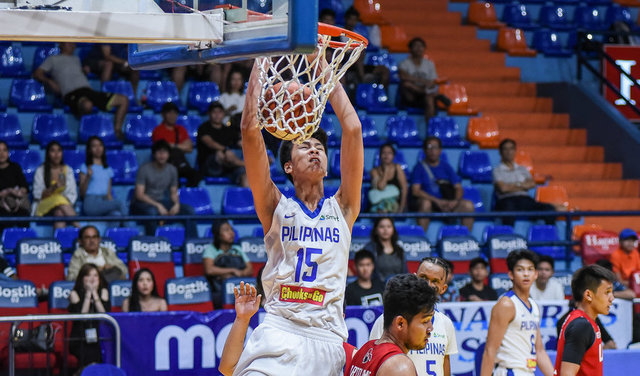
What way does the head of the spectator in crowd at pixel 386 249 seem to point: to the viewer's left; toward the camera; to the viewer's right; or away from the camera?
toward the camera

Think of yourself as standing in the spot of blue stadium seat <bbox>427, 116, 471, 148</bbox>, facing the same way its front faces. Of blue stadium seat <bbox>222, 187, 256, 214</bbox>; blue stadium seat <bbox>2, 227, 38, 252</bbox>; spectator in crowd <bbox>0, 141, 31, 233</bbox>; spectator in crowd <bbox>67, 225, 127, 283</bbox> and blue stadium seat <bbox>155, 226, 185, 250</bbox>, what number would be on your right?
5

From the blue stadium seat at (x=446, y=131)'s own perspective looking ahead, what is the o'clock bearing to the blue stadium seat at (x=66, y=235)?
the blue stadium seat at (x=66, y=235) is roughly at 3 o'clock from the blue stadium seat at (x=446, y=131).

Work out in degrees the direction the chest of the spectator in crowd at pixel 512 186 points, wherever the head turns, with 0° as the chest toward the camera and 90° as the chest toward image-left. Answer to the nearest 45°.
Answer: approximately 315°

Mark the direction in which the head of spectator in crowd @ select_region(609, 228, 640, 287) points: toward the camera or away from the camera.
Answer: toward the camera

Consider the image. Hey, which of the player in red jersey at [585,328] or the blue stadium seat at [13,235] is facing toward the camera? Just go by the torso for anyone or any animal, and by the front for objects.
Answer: the blue stadium seat

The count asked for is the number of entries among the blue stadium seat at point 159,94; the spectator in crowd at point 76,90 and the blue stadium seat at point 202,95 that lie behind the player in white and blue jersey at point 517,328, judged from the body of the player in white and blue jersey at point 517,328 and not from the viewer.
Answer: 3

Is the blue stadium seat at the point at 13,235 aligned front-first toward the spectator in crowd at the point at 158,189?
no

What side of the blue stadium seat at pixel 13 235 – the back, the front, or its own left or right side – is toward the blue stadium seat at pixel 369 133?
left

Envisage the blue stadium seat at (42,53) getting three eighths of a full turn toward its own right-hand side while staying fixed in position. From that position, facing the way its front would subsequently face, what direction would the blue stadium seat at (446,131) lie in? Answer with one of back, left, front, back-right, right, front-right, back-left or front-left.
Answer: back-right

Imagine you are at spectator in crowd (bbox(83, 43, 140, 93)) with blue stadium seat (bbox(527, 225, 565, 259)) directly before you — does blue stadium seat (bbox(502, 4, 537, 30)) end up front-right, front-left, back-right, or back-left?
front-left

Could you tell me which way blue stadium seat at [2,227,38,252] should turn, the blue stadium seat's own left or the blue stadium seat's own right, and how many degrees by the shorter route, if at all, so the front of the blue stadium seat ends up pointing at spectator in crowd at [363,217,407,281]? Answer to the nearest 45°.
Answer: approximately 90° to the blue stadium seat's own left

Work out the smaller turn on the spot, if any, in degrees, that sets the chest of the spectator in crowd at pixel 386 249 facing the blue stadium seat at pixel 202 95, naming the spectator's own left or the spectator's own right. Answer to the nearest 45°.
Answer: approximately 135° to the spectator's own right

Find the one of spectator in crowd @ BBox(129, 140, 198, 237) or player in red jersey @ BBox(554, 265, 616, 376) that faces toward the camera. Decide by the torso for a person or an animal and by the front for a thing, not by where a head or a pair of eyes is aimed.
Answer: the spectator in crowd

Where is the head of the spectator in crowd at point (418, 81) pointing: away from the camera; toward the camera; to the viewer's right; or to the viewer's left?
toward the camera

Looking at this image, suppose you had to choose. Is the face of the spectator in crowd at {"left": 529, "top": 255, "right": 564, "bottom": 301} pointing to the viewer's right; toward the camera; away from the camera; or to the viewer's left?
toward the camera

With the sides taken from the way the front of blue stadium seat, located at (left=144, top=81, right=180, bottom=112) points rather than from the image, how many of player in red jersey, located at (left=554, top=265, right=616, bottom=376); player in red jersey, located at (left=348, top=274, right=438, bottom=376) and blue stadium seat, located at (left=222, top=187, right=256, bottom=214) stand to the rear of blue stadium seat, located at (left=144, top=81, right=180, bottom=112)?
0

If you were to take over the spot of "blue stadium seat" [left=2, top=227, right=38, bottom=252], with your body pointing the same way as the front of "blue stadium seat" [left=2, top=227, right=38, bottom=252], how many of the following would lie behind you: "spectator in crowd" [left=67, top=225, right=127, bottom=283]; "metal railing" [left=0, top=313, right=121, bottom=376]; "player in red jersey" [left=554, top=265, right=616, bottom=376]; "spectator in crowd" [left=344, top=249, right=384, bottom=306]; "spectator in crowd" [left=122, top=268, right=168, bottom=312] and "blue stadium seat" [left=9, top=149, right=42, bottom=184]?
1

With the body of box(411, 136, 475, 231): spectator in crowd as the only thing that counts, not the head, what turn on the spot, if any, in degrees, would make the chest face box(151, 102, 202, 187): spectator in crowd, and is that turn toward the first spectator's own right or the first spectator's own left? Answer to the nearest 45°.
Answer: approximately 90° to the first spectator's own right
